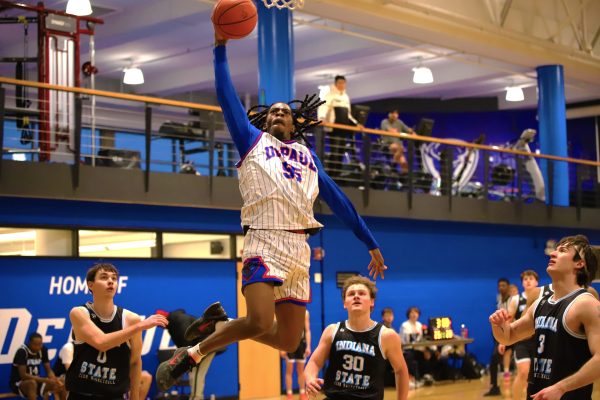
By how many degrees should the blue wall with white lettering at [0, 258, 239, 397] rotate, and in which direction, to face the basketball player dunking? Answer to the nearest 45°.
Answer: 0° — it already faces them

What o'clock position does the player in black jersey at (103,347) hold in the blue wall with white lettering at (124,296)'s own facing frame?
The player in black jersey is roughly at 12 o'clock from the blue wall with white lettering.

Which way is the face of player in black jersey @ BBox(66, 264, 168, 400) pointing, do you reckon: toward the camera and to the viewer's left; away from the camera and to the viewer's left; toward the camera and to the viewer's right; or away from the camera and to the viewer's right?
toward the camera and to the viewer's right

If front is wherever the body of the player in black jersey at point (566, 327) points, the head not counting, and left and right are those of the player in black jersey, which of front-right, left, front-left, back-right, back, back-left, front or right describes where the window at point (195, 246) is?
right

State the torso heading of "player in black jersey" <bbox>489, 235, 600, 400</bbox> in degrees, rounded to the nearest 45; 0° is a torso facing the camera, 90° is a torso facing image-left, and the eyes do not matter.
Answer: approximately 45°

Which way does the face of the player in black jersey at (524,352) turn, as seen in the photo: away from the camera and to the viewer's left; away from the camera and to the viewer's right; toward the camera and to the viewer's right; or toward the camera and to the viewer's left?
toward the camera and to the viewer's left

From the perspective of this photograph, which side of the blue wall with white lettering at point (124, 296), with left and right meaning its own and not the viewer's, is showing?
front

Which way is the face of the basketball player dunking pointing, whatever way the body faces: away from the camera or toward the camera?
toward the camera

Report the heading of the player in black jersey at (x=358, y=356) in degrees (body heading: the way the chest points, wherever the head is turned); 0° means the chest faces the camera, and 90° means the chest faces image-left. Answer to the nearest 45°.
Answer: approximately 0°

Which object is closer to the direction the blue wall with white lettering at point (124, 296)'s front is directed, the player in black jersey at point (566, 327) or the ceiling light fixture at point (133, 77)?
the player in black jersey

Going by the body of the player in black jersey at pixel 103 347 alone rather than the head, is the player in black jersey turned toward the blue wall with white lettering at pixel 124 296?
no

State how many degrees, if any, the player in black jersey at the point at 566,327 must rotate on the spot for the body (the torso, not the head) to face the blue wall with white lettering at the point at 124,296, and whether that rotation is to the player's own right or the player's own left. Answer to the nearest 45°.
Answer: approximately 90° to the player's own right

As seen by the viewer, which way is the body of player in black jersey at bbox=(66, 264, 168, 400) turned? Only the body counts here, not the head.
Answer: toward the camera

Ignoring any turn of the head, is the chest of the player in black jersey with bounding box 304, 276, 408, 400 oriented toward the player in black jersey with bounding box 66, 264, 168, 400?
no

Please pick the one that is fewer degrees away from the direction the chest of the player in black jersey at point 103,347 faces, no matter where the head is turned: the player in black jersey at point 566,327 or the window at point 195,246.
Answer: the player in black jersey

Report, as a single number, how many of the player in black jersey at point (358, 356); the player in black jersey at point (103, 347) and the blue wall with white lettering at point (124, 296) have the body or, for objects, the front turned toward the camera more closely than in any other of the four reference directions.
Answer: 3
